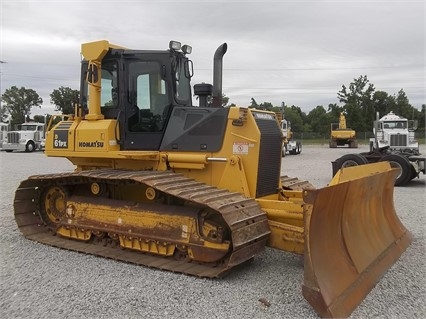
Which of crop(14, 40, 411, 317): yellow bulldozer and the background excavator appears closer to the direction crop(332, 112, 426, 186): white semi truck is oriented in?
the yellow bulldozer

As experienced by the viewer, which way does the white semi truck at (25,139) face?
facing the viewer and to the left of the viewer

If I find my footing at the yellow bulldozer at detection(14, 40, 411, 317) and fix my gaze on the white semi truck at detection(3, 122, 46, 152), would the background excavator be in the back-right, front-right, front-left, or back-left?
front-right

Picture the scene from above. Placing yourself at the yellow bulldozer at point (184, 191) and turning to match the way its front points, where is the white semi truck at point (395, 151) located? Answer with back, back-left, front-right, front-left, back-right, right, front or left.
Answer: left

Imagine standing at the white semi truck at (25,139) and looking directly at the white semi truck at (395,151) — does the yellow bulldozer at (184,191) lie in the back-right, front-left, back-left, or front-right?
front-right

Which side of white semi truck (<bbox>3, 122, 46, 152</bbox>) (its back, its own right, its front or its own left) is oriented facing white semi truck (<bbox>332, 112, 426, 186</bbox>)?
left

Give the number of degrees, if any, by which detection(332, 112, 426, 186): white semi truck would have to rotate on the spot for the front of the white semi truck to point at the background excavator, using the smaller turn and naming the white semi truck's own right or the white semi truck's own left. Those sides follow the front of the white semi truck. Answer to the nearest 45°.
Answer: approximately 180°

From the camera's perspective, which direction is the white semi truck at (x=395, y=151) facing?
toward the camera

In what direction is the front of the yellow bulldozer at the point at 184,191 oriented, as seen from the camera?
facing the viewer and to the right of the viewer

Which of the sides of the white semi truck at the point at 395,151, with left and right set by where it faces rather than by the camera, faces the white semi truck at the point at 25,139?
right

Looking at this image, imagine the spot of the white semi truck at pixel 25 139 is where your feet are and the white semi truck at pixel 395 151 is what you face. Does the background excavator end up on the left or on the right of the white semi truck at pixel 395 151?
left

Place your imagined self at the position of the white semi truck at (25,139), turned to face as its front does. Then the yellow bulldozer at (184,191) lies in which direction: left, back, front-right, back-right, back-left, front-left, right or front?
front-left
